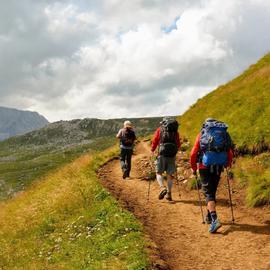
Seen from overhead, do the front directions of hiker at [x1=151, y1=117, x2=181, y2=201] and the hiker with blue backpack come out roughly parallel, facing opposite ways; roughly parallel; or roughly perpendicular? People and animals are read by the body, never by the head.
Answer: roughly parallel

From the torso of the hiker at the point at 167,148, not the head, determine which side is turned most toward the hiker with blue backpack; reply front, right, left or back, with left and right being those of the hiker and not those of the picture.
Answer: back

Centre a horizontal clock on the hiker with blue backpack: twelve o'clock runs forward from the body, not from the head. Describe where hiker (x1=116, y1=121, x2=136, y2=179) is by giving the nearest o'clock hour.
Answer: The hiker is roughly at 11 o'clock from the hiker with blue backpack.

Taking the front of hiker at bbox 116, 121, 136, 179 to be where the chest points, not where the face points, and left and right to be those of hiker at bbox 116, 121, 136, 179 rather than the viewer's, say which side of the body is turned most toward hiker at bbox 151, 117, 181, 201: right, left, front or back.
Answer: back

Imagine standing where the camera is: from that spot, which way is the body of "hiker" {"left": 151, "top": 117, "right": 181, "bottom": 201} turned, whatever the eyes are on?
away from the camera

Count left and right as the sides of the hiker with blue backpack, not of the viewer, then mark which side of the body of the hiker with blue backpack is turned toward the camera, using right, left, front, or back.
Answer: back

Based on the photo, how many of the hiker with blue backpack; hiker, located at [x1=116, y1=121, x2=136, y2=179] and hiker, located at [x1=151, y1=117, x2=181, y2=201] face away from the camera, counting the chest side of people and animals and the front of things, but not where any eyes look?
3

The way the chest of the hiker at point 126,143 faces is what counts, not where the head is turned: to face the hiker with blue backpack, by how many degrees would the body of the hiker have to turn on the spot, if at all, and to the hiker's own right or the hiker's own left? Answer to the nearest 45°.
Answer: approximately 180°

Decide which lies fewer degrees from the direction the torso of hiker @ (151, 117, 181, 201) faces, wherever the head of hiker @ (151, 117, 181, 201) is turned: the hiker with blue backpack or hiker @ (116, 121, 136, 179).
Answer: the hiker

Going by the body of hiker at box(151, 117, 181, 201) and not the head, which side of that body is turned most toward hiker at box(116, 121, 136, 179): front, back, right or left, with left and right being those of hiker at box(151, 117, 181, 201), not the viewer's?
front

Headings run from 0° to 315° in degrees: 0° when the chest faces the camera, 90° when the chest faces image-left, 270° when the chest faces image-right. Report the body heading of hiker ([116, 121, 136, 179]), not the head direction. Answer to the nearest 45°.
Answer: approximately 180°
